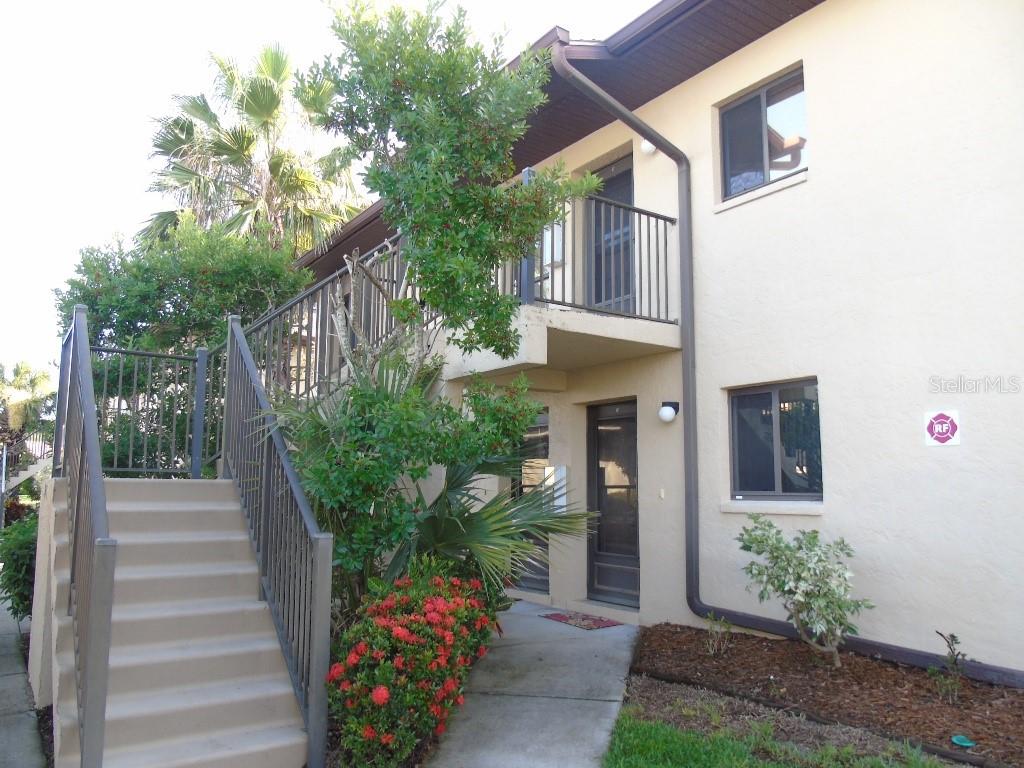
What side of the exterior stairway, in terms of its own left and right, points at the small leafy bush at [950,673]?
left

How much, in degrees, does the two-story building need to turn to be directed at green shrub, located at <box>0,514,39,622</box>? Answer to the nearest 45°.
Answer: approximately 45° to its right

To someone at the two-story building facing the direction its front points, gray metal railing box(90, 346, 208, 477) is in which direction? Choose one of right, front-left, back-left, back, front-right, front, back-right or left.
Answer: front-right

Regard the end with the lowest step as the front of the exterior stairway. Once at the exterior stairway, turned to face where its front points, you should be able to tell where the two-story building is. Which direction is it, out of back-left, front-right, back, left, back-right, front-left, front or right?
left

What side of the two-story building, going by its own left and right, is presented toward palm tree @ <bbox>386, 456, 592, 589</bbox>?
front

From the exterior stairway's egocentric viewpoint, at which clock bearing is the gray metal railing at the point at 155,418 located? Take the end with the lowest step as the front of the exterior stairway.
The gray metal railing is roughly at 6 o'clock from the exterior stairway.

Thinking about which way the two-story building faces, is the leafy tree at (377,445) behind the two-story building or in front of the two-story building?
in front

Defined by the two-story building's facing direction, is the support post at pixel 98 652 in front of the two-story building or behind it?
in front

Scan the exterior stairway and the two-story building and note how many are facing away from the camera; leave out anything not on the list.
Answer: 0

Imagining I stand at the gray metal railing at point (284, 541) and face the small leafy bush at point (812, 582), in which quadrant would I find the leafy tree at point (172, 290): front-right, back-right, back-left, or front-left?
back-left
